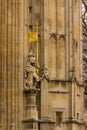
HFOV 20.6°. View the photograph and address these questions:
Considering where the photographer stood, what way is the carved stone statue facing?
facing the viewer and to the right of the viewer

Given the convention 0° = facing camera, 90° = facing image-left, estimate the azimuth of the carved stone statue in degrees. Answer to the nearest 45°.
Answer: approximately 315°
